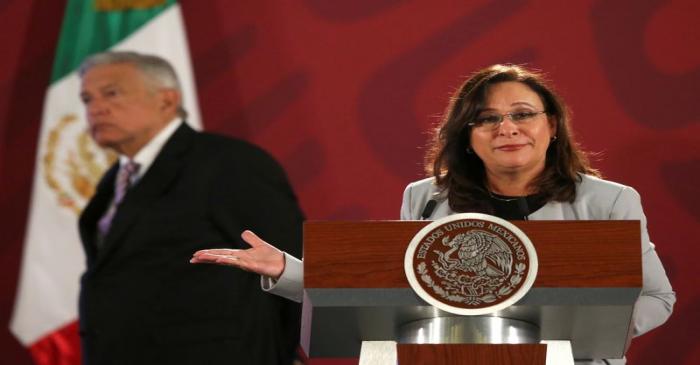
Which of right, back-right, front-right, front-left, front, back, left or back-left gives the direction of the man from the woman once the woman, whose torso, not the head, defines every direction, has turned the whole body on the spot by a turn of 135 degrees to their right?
front

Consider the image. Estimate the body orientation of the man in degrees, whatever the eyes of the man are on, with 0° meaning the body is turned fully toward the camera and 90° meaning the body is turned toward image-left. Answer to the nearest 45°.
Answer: approximately 45°

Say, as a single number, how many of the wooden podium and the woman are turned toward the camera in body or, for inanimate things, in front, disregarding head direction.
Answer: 2

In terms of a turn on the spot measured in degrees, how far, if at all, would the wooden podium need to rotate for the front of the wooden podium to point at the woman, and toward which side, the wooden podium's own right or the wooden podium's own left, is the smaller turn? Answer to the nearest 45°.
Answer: approximately 180°

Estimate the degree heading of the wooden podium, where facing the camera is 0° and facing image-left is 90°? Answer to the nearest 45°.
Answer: approximately 0°

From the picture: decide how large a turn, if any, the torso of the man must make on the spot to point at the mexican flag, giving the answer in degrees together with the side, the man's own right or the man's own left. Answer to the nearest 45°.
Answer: approximately 90° to the man's own right

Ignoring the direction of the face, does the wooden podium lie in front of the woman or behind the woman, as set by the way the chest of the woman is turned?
in front

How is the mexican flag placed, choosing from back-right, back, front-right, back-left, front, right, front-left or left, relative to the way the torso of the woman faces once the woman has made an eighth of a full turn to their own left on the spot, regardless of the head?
back
